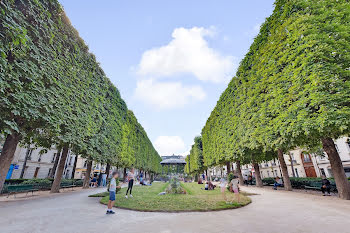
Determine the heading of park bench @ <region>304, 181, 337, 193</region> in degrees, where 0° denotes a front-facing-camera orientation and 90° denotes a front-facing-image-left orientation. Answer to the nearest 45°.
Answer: approximately 45°

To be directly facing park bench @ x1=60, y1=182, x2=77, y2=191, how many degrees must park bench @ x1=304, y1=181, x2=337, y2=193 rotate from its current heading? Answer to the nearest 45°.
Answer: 0° — it already faces it

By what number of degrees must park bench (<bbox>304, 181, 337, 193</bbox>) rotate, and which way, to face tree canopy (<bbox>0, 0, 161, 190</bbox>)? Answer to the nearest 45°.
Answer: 0° — it already faces it
